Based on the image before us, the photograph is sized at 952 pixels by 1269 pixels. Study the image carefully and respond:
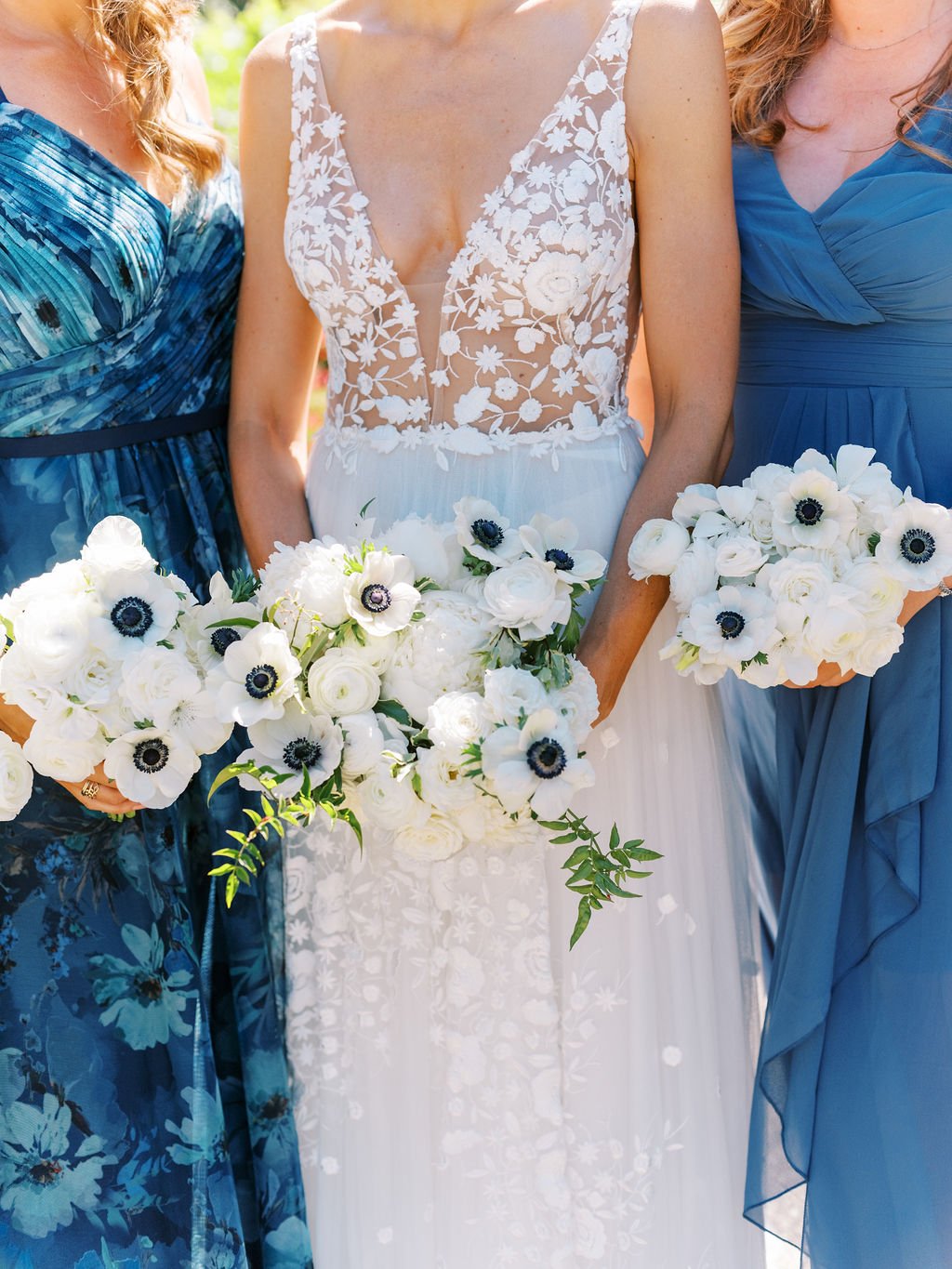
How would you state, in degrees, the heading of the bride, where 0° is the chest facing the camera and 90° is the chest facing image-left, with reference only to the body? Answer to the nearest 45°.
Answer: approximately 0°

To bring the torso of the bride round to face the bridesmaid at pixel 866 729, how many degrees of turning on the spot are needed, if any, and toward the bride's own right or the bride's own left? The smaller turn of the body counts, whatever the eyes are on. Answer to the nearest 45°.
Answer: approximately 90° to the bride's own left

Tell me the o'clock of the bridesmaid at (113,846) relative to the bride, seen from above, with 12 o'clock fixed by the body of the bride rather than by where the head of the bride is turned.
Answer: The bridesmaid is roughly at 3 o'clock from the bride.

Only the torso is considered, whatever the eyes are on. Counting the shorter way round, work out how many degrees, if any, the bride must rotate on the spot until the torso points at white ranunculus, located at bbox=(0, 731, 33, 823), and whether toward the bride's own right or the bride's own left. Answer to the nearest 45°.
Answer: approximately 45° to the bride's own right
